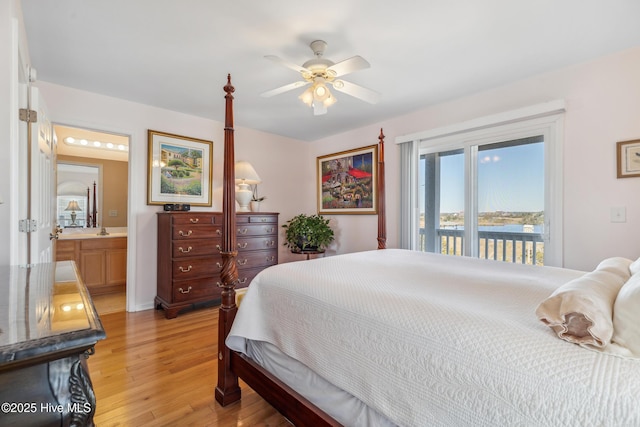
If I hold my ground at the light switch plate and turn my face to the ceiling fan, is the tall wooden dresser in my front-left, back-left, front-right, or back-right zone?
front-right

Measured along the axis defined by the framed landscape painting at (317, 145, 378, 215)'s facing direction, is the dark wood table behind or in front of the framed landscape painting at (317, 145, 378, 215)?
in front

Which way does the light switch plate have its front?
toward the camera

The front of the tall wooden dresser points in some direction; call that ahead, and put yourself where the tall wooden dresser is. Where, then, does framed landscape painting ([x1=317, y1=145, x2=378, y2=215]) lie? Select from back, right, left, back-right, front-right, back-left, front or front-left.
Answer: front-left

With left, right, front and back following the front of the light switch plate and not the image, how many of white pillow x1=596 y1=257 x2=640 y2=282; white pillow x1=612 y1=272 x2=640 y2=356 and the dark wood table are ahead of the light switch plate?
3

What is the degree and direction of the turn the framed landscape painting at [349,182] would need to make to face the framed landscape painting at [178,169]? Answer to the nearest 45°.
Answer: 0° — it already faces it

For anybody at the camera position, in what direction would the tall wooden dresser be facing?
facing the viewer and to the right of the viewer

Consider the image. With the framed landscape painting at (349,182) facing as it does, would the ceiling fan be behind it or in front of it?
in front

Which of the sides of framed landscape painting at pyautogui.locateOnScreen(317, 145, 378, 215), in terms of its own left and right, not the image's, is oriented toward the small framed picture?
left

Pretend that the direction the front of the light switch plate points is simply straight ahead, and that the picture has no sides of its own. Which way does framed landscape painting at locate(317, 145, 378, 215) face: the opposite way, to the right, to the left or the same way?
the same way

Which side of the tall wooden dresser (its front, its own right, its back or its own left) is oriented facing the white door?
right

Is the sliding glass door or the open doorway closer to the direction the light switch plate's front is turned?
the open doorway

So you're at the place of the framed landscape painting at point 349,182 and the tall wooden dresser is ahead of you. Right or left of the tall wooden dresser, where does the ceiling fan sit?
left

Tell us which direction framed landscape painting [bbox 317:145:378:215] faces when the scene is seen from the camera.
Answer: facing the viewer and to the left of the viewer

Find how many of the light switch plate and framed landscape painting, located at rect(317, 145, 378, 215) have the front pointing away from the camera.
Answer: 0
